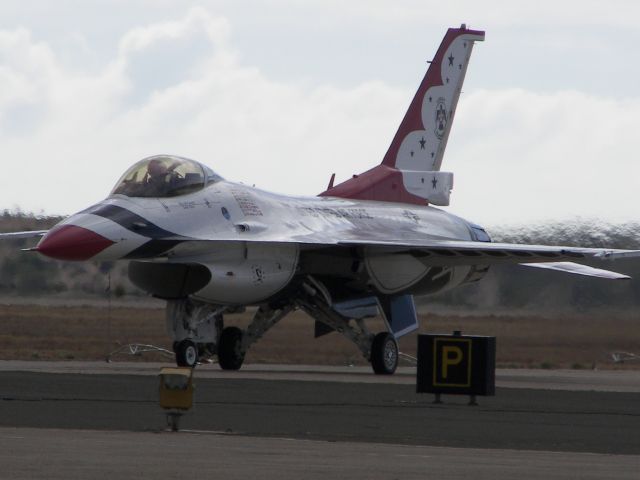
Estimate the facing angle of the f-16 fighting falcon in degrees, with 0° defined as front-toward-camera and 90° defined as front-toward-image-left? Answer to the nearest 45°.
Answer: approximately 45°
